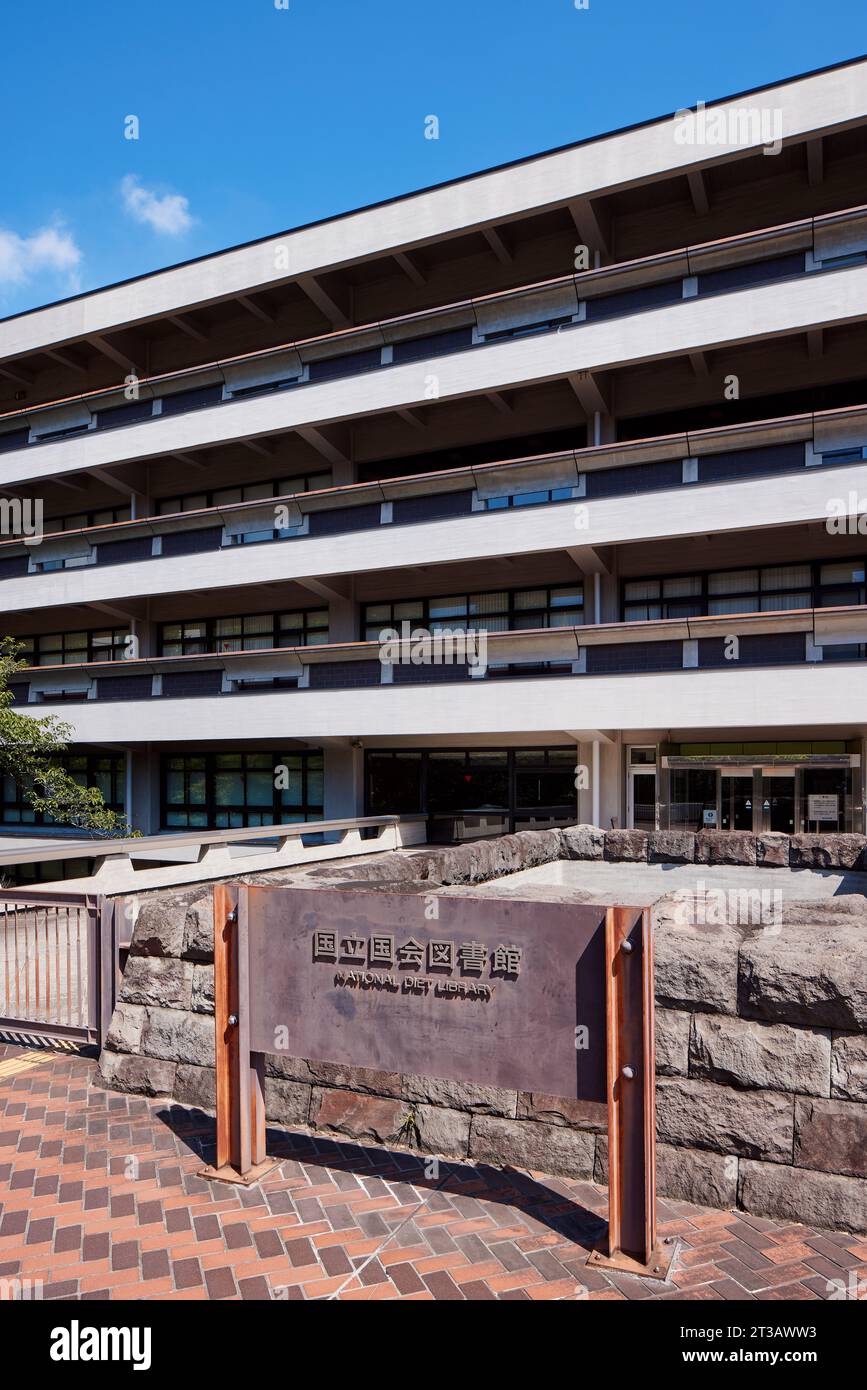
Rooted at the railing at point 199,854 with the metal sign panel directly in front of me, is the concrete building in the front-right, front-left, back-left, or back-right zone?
back-left

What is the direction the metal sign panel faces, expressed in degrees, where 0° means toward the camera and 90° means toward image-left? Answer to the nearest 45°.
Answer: approximately 45°

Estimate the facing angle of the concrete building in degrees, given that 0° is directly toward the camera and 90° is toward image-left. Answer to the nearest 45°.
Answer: approximately 45°

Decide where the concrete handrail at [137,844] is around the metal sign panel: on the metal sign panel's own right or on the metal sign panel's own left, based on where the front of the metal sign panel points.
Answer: on the metal sign panel's own right

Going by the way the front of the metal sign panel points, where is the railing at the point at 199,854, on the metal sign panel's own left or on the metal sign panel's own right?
on the metal sign panel's own right

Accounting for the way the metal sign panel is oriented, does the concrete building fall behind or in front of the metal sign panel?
behind

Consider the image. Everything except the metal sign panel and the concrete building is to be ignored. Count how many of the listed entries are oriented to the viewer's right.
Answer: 0

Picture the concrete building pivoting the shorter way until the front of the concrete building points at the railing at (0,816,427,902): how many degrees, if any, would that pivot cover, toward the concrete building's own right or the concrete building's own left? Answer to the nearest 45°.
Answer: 0° — it already faces it

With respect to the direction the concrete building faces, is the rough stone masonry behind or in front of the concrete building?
in front
